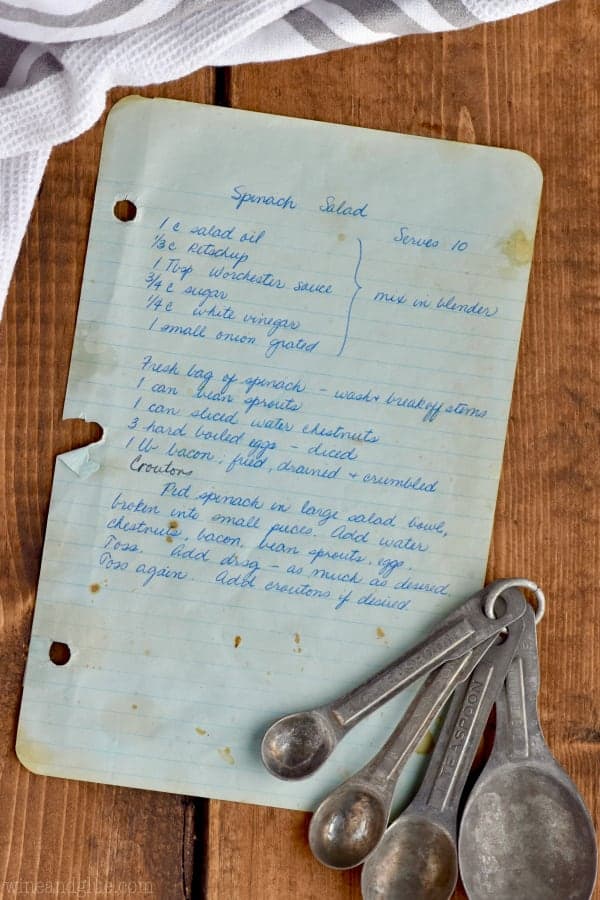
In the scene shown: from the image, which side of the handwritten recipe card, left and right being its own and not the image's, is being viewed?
front
